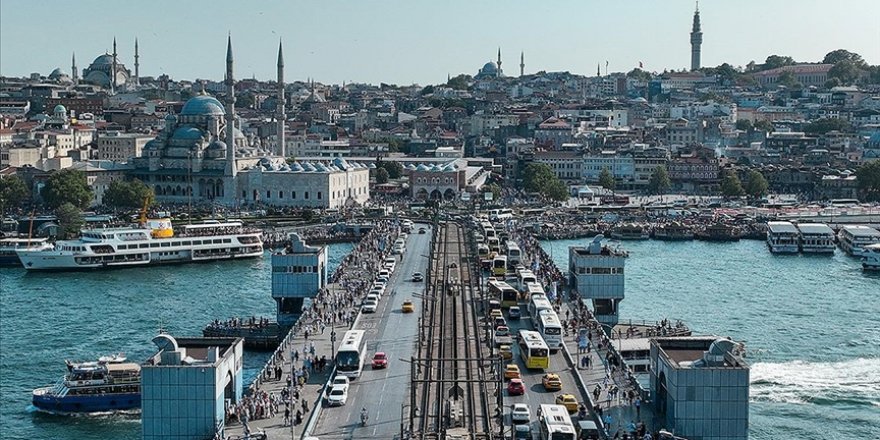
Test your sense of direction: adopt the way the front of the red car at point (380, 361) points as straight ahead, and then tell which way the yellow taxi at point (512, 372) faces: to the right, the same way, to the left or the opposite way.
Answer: the opposite way

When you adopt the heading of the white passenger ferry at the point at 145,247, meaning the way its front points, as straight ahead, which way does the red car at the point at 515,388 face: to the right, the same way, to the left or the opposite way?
to the right

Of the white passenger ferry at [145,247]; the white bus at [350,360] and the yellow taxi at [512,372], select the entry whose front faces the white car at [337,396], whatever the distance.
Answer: the white bus

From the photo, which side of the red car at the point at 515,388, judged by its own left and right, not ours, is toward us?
back

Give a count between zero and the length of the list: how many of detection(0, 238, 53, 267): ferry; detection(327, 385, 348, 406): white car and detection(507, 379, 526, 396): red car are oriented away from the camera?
1

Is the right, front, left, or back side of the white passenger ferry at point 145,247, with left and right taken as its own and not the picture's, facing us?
left

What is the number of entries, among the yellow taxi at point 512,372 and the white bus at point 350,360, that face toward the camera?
1

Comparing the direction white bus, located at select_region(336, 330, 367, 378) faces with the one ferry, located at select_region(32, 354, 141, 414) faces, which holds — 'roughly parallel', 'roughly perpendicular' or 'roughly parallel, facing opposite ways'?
roughly perpendicular

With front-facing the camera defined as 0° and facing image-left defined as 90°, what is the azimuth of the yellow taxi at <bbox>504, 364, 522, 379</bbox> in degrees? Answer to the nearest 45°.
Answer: approximately 180°

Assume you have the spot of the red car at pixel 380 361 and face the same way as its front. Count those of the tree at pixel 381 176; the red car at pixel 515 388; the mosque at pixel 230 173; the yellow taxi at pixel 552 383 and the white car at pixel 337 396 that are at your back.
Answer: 2

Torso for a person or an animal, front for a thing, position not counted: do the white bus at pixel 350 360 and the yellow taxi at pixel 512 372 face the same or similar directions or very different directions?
very different directions

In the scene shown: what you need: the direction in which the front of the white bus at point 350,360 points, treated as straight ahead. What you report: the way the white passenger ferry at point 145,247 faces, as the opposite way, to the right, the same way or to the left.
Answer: to the right

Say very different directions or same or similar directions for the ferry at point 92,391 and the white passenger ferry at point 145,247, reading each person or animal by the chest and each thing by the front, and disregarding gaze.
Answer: same or similar directions

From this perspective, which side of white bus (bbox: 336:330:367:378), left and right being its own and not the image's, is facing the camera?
front

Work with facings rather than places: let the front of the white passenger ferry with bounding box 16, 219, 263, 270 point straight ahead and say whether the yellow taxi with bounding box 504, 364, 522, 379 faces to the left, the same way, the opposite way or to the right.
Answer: to the right

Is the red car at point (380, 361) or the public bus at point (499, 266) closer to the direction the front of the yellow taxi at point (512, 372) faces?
the public bus

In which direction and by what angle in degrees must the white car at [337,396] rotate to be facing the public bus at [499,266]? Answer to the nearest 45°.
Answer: approximately 180°

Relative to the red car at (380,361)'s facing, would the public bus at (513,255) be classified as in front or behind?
behind

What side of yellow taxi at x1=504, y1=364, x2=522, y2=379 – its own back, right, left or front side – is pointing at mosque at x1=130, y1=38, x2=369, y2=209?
front
